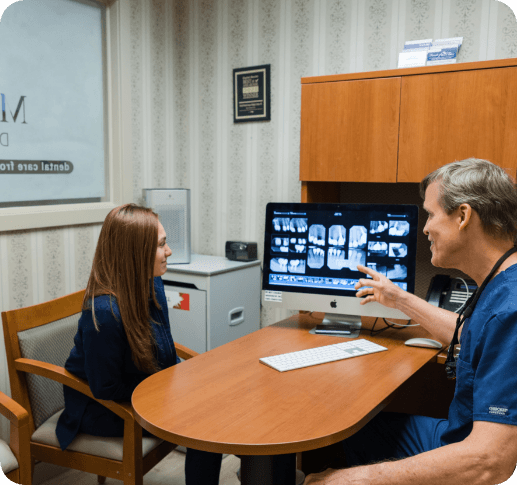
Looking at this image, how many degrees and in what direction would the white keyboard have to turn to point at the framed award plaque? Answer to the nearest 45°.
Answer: approximately 135° to its left

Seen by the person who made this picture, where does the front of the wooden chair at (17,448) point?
facing the viewer and to the right of the viewer

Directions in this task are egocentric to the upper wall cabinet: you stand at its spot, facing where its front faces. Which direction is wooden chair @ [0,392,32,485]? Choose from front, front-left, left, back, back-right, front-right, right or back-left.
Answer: front-right

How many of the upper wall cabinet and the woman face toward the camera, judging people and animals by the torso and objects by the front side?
1

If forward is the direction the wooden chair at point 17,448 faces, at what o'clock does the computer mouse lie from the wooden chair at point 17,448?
The computer mouse is roughly at 11 o'clock from the wooden chair.

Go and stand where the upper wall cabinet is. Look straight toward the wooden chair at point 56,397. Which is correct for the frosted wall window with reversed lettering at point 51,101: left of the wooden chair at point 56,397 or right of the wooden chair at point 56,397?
right

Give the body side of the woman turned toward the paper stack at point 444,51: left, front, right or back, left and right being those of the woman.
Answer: front

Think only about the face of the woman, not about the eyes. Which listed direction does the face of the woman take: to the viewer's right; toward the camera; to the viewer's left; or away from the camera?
to the viewer's right

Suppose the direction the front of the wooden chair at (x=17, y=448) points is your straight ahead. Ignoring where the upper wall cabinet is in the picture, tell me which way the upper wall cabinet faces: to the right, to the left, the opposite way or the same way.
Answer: to the right

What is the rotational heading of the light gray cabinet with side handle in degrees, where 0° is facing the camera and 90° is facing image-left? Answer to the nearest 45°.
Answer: approximately 45°

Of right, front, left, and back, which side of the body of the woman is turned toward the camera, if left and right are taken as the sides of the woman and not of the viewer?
right

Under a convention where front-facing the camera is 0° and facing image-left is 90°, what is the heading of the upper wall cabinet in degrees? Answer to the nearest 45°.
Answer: approximately 0°

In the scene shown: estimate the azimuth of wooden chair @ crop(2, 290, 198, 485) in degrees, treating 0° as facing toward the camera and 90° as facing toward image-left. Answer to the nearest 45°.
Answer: approximately 315°
